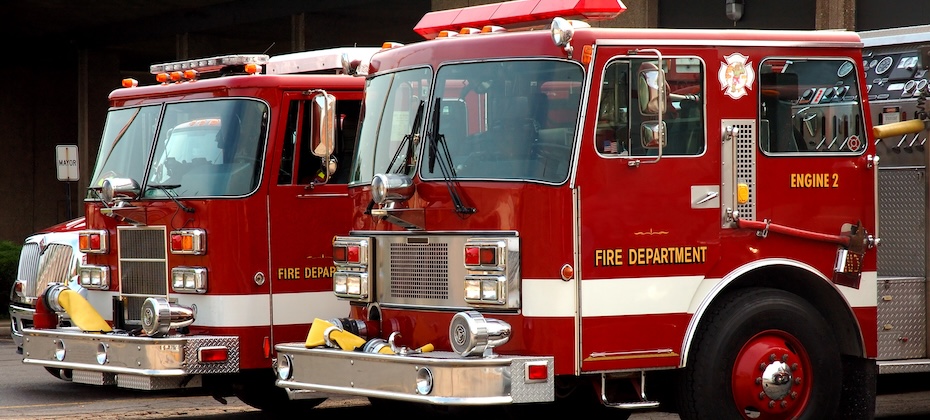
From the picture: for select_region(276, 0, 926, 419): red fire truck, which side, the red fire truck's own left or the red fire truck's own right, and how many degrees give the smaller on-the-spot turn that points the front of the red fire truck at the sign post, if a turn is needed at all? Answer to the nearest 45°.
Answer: approximately 90° to the red fire truck's own right

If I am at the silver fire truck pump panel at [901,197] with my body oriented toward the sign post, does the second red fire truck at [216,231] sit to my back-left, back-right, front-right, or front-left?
front-left

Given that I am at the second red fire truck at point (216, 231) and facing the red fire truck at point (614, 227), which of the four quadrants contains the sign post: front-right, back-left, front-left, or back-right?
back-left

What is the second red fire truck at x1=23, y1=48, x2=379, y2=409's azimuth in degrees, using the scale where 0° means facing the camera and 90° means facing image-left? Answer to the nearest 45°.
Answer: approximately 45°

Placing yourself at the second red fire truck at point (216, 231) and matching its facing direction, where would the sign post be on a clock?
The sign post is roughly at 4 o'clock from the second red fire truck.

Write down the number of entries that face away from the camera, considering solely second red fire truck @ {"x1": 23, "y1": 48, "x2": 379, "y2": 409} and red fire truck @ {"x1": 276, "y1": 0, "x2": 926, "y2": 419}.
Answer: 0

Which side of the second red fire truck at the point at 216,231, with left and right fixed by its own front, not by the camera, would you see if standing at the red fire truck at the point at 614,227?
left

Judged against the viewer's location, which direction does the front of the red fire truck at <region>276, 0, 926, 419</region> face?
facing the viewer and to the left of the viewer
